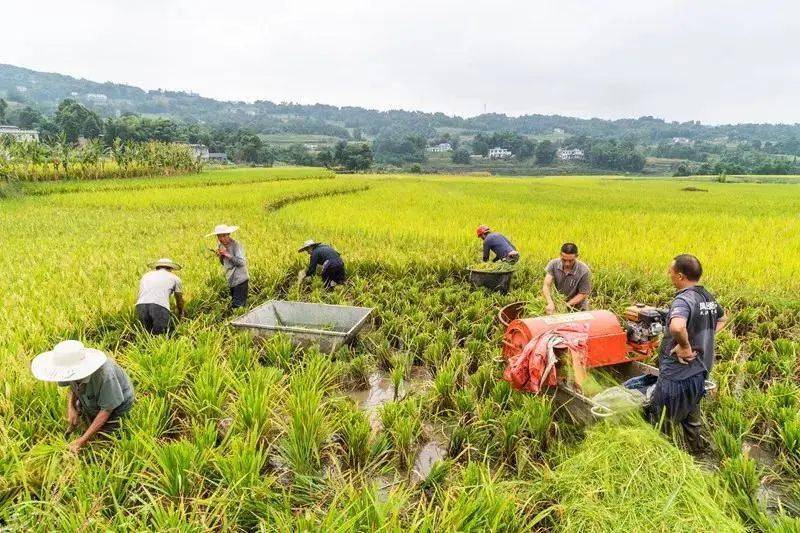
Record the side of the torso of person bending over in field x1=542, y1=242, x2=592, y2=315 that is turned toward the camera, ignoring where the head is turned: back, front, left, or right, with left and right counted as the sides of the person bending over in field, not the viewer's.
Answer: front

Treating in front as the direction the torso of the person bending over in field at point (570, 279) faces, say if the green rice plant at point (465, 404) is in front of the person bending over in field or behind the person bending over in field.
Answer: in front

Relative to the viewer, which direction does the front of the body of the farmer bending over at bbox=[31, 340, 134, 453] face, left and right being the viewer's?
facing the viewer and to the left of the viewer

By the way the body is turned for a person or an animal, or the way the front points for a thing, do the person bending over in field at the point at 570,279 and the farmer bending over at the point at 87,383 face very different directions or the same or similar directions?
same or similar directions

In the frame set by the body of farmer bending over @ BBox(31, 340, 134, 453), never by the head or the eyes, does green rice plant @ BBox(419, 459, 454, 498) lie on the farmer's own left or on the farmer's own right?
on the farmer's own left

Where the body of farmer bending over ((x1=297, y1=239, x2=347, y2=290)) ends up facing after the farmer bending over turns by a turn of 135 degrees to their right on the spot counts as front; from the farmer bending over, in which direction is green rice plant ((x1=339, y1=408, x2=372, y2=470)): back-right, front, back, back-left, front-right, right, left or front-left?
back-right

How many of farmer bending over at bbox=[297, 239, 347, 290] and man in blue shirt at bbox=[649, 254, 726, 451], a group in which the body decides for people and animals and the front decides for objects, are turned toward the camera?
0

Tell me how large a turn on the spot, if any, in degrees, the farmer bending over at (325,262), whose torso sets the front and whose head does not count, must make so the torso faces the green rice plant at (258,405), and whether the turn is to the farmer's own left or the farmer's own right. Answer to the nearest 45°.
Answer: approximately 90° to the farmer's own left

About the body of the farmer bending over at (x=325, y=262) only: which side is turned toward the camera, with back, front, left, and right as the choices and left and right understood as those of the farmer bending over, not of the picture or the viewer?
left

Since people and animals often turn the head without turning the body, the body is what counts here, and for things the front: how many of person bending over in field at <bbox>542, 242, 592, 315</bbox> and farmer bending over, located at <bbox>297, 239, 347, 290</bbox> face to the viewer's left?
1

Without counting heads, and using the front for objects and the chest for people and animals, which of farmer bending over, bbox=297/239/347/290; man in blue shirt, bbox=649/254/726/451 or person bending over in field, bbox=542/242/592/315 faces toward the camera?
the person bending over in field
